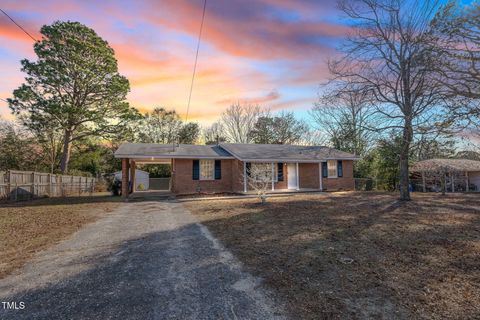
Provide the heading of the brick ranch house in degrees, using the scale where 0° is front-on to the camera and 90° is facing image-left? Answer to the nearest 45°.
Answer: approximately 0°

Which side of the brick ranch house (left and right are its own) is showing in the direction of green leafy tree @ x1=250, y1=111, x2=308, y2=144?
back

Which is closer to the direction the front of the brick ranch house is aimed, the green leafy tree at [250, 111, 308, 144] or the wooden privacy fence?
the wooden privacy fence

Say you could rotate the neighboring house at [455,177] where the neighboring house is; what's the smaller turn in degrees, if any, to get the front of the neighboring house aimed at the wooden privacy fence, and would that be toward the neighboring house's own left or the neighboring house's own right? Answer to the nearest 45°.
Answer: approximately 45° to the neighboring house's own right

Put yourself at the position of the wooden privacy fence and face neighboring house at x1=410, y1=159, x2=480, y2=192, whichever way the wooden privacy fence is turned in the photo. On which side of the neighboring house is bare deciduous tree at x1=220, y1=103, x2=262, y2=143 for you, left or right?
left

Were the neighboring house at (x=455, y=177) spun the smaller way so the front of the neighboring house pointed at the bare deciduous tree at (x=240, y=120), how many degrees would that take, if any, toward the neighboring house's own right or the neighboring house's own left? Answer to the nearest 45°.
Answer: approximately 90° to the neighboring house's own right

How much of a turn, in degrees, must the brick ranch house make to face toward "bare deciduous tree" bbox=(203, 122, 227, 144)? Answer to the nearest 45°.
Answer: approximately 180°

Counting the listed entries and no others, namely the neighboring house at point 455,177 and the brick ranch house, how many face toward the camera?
2

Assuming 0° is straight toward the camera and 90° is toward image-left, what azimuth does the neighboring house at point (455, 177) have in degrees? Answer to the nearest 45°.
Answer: approximately 0°

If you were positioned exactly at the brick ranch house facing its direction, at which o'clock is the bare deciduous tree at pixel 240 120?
The bare deciduous tree is roughly at 6 o'clock from the brick ranch house.

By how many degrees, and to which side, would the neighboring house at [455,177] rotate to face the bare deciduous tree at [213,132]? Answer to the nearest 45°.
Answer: approximately 90° to its right

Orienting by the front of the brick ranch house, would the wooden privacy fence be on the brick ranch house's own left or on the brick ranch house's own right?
on the brick ranch house's own right

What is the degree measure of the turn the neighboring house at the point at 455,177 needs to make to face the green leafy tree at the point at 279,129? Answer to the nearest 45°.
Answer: approximately 90° to its right
